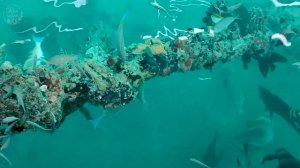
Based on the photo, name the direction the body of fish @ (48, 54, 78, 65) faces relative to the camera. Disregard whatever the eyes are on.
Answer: to the viewer's left

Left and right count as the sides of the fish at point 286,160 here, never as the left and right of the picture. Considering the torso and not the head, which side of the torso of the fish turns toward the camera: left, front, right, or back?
right

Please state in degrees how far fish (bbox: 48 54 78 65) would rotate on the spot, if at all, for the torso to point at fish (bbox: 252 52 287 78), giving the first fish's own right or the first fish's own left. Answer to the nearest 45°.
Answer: approximately 135° to the first fish's own right

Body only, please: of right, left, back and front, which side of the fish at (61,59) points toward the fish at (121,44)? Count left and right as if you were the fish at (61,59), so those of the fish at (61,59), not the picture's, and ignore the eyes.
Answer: back

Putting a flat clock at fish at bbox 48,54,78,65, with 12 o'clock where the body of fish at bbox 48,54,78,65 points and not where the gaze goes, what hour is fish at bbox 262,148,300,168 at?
fish at bbox 262,148,300,168 is roughly at 6 o'clock from fish at bbox 48,54,78,65.

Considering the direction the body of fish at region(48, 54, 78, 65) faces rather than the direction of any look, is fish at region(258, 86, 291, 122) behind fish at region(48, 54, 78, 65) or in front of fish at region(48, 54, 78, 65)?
behind

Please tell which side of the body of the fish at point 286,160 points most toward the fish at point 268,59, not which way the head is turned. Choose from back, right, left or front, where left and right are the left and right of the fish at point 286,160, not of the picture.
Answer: left

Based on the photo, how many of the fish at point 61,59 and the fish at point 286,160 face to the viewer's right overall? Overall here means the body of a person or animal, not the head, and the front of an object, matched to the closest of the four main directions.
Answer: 1
